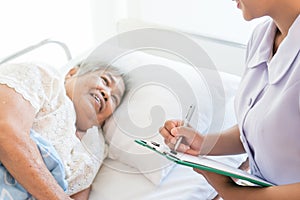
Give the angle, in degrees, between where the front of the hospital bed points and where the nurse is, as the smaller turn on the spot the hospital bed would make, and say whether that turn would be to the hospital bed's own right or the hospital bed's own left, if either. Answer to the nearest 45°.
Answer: approximately 90° to the hospital bed's own left

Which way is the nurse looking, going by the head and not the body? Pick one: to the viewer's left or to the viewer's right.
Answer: to the viewer's left

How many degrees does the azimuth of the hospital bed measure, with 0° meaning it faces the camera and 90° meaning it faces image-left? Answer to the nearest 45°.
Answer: approximately 45°

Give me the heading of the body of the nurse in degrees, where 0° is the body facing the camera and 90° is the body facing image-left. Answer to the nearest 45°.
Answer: approximately 45°
